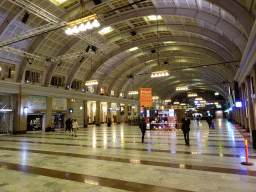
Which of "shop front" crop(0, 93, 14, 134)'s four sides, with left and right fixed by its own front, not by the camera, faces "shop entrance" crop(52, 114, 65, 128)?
left

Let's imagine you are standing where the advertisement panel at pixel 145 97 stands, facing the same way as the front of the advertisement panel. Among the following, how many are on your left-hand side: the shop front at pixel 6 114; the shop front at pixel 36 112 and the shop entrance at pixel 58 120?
0

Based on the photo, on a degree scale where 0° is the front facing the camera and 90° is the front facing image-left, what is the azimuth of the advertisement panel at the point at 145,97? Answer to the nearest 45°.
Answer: approximately 0°

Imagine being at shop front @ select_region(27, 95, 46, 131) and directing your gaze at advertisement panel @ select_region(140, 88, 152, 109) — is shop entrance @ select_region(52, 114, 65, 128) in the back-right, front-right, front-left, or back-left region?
front-left

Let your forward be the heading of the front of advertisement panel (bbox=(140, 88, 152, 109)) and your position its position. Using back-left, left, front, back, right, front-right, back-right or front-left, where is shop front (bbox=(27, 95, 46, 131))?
right

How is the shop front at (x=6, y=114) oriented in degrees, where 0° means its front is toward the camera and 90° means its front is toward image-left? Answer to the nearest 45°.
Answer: approximately 315°

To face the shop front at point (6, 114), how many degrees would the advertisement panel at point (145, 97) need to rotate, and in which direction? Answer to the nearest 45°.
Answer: approximately 90° to its right

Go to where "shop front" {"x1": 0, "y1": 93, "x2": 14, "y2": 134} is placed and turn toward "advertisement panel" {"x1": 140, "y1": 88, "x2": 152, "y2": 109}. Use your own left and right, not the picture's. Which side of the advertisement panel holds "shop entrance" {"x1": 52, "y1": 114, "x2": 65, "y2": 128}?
left

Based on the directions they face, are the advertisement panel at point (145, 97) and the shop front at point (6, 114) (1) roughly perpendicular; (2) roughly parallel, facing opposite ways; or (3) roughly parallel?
roughly perpendicular

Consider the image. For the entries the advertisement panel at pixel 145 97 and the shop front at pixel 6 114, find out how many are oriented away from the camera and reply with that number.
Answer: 0

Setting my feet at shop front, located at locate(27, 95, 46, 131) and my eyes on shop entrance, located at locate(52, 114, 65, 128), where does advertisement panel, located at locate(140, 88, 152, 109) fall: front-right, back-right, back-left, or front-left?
front-right

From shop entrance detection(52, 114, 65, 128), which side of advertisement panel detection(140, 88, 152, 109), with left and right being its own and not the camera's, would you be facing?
right
